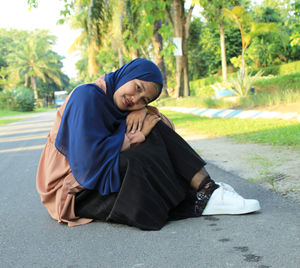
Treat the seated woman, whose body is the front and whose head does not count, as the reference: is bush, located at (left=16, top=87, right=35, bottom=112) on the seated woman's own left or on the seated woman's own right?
on the seated woman's own left

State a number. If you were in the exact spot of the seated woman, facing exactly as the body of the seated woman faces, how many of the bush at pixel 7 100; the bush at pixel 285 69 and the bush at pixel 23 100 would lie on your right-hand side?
0

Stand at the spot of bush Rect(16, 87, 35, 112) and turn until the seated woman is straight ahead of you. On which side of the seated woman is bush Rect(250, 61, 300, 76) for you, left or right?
left

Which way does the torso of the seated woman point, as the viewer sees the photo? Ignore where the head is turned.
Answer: to the viewer's right

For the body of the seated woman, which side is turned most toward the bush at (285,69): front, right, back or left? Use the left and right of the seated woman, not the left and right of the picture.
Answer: left

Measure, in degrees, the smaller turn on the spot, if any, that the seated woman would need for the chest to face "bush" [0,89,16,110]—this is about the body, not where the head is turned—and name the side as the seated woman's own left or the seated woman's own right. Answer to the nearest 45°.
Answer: approximately 90° to the seated woman's own left
